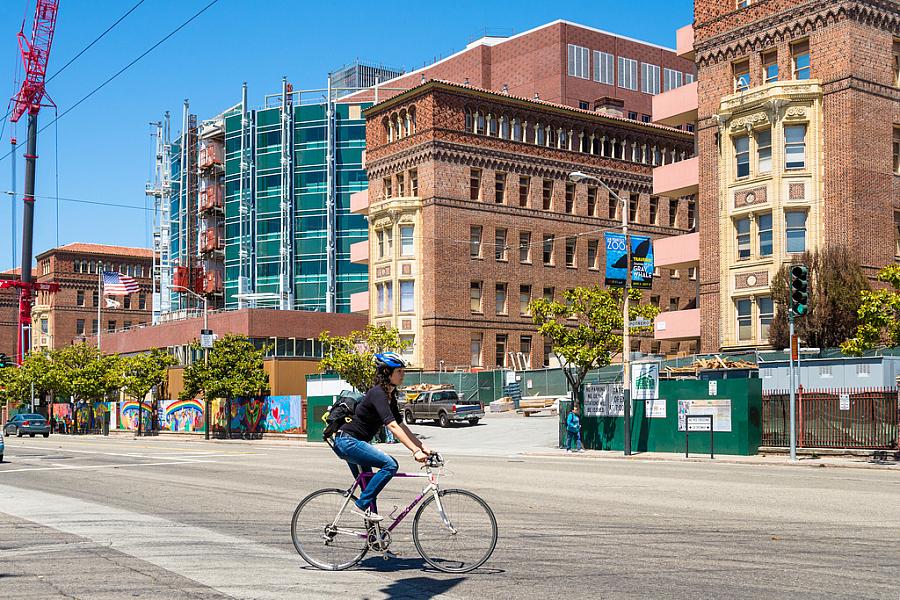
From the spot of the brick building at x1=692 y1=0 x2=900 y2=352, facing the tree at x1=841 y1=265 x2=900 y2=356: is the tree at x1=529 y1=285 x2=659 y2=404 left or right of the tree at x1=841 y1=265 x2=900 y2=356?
right

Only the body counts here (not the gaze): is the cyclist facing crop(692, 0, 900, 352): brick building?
no

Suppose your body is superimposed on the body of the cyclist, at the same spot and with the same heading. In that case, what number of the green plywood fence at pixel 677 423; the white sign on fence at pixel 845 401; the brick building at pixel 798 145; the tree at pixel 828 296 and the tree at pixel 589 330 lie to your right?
0

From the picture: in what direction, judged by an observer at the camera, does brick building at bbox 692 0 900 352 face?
facing the viewer and to the left of the viewer

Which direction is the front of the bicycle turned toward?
to the viewer's right

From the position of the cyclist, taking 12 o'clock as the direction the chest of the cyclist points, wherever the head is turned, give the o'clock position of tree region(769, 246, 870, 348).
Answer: The tree is roughly at 10 o'clock from the cyclist.

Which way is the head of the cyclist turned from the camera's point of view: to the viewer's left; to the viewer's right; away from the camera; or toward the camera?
to the viewer's right

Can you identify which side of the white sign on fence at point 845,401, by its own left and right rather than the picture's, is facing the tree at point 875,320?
back

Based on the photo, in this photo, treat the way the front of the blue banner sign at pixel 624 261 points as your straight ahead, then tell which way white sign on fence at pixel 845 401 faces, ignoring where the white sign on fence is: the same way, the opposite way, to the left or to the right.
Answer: the same way

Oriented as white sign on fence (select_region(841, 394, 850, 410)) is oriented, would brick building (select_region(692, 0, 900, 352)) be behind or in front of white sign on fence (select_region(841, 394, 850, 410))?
behind

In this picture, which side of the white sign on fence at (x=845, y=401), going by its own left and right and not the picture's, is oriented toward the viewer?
front

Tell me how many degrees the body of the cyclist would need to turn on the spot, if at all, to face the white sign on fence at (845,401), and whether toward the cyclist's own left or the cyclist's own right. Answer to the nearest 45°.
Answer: approximately 45° to the cyclist's own left

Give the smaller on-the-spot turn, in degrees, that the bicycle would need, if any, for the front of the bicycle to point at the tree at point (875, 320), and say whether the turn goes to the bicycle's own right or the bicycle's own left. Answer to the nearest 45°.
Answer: approximately 45° to the bicycle's own left

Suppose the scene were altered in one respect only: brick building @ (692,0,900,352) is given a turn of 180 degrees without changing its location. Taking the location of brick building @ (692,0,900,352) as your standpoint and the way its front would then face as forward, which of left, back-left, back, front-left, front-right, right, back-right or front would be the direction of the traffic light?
back-right

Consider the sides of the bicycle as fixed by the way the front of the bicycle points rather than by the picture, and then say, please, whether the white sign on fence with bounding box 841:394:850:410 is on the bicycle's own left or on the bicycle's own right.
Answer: on the bicycle's own left

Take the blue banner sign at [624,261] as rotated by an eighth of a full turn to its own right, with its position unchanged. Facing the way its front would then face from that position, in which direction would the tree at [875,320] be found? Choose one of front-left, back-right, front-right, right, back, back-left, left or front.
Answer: back-left

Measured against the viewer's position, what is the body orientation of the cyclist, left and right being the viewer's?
facing to the right of the viewer

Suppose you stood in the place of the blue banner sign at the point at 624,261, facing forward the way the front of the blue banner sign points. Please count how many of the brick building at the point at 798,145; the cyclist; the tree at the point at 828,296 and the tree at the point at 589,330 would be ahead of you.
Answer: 1
